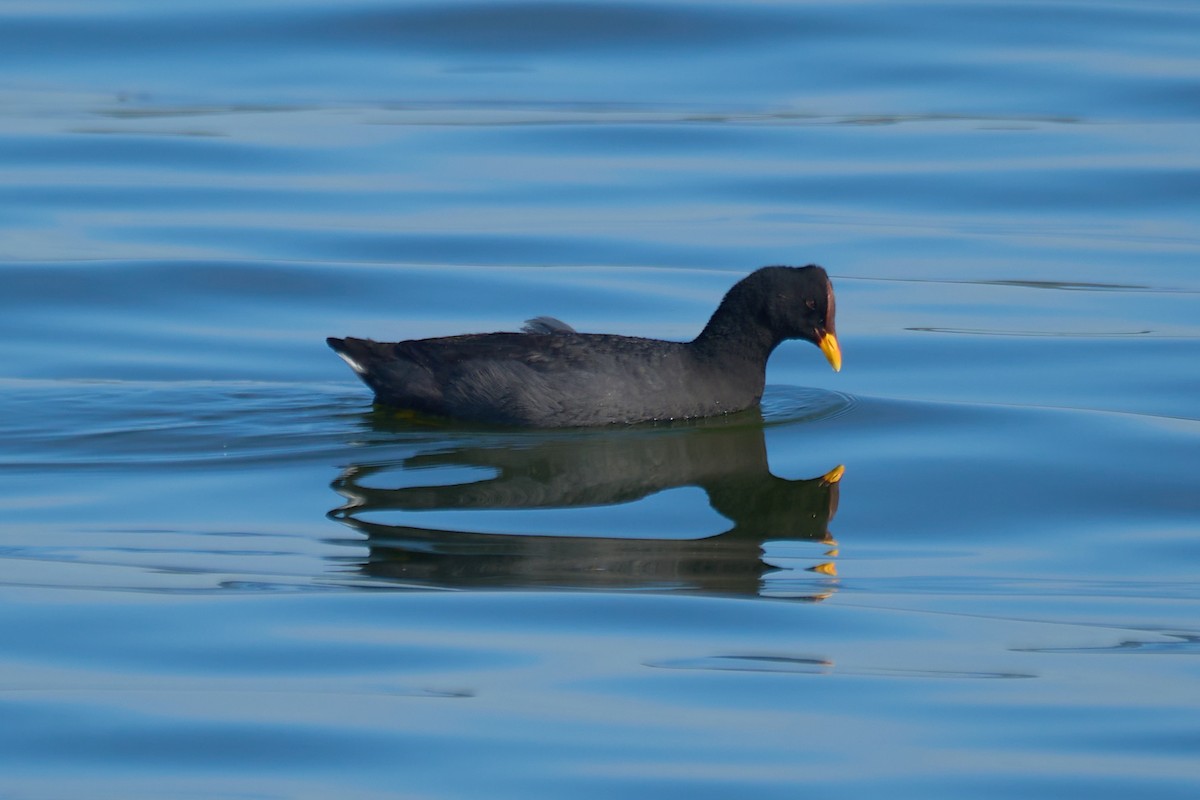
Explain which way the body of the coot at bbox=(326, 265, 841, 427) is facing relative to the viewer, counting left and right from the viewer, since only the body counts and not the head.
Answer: facing to the right of the viewer
